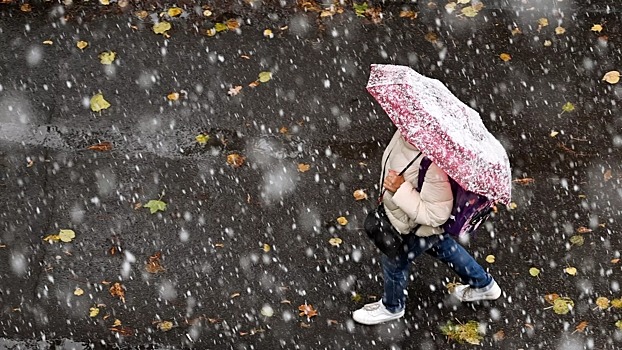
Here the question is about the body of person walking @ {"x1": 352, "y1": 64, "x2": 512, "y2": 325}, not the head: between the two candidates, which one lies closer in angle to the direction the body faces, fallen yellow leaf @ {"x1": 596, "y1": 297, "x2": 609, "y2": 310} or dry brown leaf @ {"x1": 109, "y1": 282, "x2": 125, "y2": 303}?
the dry brown leaf

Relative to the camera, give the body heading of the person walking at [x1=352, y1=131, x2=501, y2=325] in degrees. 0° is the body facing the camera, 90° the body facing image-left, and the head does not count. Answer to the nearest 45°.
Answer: approximately 90°

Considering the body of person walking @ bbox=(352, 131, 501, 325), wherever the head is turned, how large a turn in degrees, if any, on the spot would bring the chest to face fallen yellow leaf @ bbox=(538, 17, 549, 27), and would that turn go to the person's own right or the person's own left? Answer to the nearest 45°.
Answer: approximately 90° to the person's own right

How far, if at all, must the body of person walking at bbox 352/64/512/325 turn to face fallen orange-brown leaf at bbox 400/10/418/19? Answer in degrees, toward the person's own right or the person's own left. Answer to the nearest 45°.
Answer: approximately 90° to the person's own right

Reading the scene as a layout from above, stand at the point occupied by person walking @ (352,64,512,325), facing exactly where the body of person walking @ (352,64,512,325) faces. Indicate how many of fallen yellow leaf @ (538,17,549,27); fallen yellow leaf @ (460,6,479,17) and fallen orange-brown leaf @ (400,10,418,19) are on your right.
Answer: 3

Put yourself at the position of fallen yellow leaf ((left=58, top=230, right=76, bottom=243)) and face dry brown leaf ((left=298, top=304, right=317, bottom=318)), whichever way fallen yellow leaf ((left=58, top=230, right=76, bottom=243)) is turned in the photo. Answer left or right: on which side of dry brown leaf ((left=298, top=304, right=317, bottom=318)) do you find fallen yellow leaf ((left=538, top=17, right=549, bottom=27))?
left

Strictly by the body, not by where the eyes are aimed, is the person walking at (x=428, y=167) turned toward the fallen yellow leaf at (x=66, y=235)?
yes

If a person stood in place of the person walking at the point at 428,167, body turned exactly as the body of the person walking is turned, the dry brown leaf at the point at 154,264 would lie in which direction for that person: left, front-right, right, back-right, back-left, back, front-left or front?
front

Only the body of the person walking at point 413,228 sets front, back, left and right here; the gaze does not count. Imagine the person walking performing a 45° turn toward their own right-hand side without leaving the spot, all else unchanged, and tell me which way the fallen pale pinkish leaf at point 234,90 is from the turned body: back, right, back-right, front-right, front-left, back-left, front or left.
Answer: front

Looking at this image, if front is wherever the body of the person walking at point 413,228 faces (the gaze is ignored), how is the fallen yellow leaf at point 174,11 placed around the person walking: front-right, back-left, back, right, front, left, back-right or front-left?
front-right

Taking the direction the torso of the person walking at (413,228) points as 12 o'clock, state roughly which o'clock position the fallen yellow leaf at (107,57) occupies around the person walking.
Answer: The fallen yellow leaf is roughly at 1 o'clock from the person walking.

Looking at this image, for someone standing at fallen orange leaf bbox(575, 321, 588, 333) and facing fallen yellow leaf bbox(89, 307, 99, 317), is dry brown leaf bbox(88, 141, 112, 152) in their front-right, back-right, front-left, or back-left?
front-right

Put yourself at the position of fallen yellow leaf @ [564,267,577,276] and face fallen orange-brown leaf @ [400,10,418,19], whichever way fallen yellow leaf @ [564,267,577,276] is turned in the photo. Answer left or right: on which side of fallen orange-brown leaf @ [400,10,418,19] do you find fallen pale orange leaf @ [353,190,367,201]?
left

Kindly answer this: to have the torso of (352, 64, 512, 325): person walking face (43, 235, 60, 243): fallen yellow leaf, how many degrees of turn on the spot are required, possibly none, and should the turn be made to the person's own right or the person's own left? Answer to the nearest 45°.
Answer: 0° — they already face it

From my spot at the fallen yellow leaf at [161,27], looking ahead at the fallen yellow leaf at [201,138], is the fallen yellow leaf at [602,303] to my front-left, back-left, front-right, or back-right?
front-left

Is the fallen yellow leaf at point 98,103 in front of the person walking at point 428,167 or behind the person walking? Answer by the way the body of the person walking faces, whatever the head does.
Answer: in front
